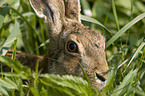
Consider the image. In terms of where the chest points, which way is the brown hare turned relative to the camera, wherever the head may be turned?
to the viewer's right
